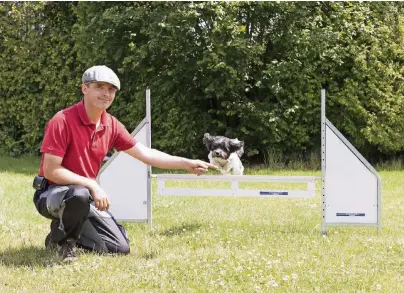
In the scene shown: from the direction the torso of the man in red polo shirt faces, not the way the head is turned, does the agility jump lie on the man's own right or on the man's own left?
on the man's own left

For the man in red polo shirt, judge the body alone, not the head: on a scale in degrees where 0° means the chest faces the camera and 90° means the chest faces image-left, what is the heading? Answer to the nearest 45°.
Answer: approximately 315°

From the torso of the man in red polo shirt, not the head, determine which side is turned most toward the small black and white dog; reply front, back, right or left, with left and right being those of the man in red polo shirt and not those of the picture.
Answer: left
